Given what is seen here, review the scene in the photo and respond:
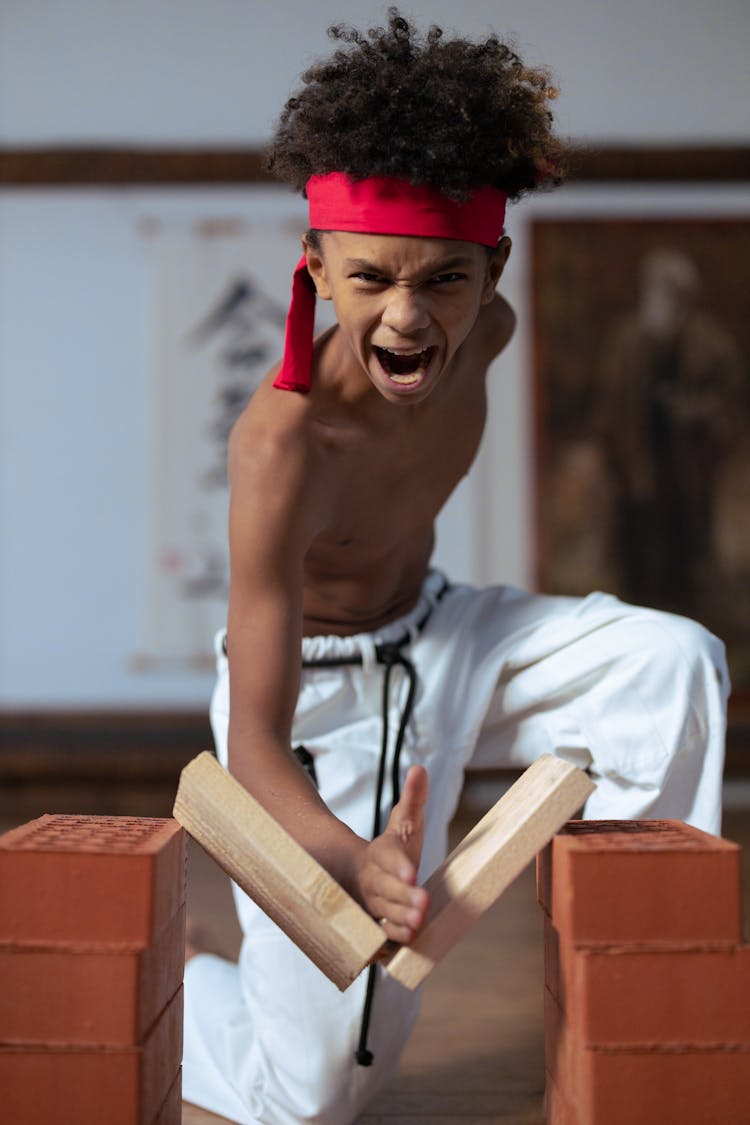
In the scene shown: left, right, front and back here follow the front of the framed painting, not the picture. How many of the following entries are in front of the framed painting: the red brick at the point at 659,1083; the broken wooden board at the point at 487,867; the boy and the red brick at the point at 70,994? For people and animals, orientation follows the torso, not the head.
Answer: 4

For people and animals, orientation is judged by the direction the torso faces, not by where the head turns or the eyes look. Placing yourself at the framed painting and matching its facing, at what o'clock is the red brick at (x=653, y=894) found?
The red brick is roughly at 12 o'clock from the framed painting.

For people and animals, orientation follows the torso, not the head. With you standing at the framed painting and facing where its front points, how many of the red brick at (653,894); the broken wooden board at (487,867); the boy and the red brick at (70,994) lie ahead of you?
4

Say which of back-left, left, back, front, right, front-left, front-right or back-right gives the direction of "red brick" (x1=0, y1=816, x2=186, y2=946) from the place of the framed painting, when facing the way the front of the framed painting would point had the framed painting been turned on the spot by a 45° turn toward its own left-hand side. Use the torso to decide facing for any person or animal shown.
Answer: front-right

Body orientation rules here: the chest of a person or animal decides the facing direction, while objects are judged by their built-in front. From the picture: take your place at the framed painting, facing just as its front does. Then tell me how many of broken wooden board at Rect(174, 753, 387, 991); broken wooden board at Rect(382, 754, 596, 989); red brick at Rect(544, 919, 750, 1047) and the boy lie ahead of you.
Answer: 4

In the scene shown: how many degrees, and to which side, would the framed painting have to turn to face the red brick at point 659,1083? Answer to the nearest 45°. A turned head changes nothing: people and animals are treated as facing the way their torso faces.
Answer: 0° — it already faces it

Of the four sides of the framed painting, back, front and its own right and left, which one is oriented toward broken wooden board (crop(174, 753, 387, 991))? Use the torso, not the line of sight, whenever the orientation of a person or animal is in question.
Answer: front

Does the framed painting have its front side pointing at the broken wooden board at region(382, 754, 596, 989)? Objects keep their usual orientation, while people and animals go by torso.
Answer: yes

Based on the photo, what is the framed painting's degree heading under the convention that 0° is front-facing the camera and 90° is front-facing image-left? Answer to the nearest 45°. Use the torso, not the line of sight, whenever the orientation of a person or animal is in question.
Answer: approximately 0°

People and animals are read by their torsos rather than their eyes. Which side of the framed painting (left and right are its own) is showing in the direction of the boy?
front

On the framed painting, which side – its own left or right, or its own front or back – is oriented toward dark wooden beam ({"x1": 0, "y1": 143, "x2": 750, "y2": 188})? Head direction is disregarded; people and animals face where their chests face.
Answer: right
